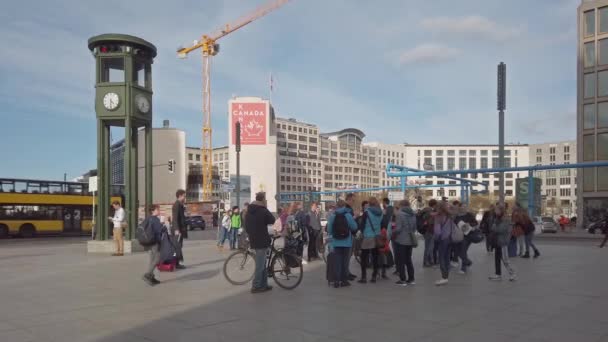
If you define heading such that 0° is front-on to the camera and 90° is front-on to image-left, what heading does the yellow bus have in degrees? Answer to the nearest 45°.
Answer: approximately 270°
